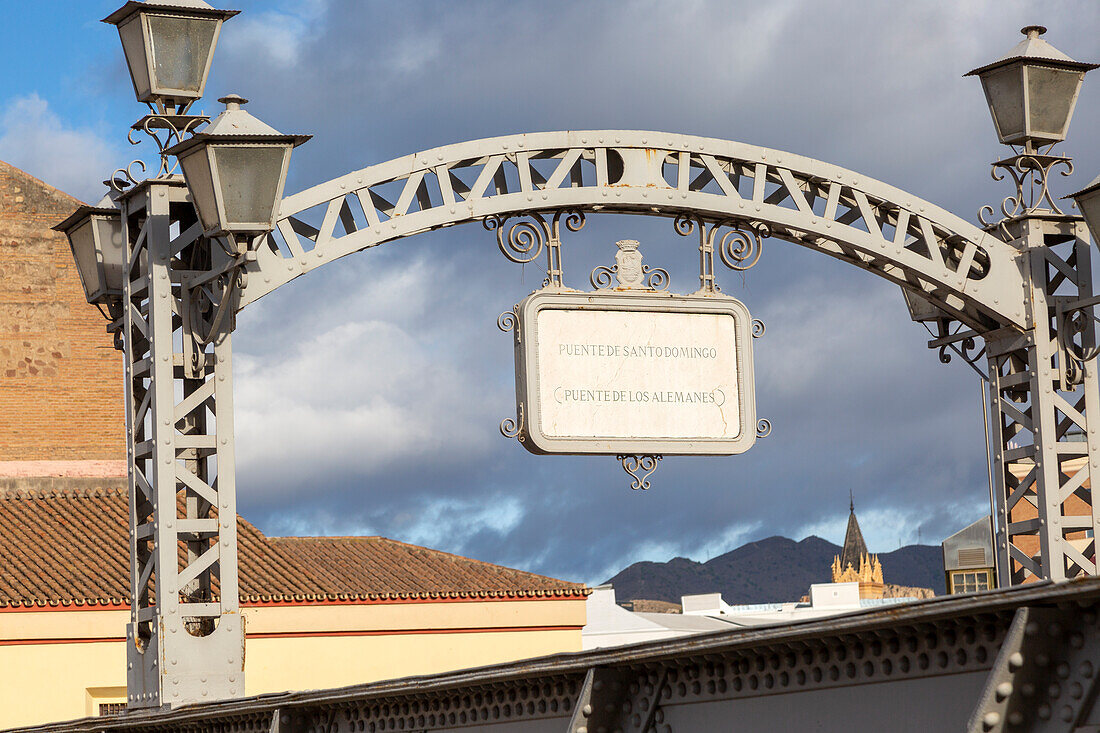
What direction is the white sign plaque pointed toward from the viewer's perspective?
toward the camera

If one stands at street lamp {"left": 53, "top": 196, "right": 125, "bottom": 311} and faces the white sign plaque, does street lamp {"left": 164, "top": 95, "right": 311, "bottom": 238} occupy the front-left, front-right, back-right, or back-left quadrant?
front-right

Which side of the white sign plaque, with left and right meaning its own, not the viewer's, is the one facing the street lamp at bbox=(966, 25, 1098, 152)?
left

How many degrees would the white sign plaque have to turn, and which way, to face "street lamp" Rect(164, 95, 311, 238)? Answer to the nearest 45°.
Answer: approximately 45° to its right

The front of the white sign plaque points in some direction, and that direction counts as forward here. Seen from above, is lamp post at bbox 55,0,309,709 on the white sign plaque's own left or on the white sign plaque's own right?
on the white sign plaque's own right

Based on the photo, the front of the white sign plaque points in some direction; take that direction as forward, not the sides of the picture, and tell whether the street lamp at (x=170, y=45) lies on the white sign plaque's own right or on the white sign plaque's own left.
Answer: on the white sign plaque's own right

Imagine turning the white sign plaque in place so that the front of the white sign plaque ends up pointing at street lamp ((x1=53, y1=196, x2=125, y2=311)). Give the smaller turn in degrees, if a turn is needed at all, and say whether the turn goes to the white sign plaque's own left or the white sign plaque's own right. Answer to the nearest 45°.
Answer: approximately 90° to the white sign plaque's own right

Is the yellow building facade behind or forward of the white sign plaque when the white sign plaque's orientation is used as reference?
behind

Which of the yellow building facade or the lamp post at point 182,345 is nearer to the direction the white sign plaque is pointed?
the lamp post
